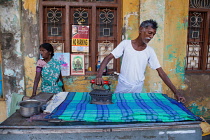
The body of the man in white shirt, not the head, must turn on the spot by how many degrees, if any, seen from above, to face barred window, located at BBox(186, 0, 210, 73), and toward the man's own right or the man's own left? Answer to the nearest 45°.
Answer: approximately 135° to the man's own left

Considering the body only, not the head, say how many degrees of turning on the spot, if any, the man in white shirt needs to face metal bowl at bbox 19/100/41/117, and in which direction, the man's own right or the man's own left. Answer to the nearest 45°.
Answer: approximately 45° to the man's own right

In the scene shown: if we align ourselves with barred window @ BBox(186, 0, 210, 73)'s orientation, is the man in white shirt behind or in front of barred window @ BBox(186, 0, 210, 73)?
in front

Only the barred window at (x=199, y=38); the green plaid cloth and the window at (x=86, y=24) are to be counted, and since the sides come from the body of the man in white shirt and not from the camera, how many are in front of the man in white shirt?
1

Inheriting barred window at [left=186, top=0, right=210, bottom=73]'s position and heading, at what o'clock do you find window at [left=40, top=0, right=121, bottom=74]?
The window is roughly at 2 o'clock from the barred window.

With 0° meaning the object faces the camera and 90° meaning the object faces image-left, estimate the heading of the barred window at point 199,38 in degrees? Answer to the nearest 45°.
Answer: approximately 0°

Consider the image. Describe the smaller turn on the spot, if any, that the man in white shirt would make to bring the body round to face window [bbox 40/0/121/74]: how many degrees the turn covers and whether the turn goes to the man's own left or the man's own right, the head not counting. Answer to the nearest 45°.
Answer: approximately 135° to the man's own right

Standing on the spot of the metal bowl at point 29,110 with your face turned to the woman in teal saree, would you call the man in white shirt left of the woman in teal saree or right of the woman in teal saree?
right

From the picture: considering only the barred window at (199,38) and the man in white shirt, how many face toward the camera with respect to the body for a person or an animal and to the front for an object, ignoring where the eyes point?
2

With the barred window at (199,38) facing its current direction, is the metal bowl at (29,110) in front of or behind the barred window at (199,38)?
in front

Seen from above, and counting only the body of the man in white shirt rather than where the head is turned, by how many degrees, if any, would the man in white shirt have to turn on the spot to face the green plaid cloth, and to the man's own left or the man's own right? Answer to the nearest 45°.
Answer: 0° — they already face it

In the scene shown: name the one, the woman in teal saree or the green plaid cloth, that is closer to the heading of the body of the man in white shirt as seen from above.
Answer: the green plaid cloth
